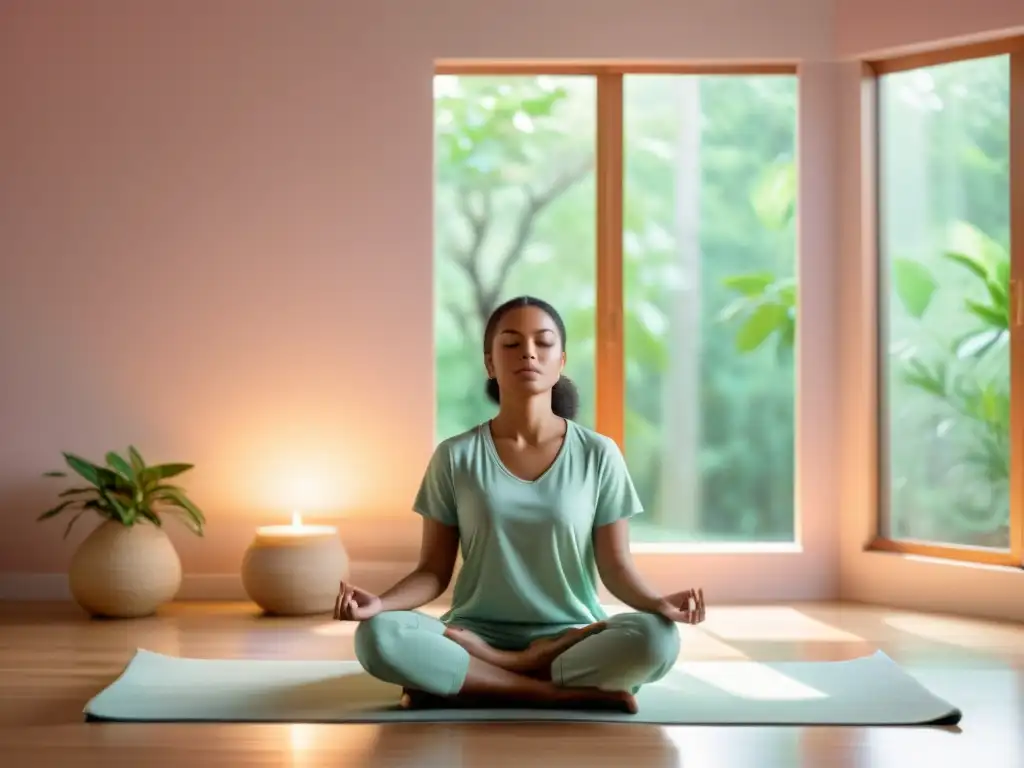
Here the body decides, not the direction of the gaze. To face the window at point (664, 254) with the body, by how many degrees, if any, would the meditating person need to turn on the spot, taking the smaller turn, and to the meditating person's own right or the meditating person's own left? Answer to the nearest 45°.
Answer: approximately 180°

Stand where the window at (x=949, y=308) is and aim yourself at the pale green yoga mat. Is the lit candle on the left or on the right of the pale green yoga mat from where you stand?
right

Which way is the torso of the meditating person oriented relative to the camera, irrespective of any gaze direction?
toward the camera

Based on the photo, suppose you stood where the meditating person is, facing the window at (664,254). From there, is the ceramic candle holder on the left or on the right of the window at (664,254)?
left

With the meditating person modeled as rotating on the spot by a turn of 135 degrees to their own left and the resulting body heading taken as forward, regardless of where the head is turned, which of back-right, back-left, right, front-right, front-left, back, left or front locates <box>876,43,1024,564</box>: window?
front

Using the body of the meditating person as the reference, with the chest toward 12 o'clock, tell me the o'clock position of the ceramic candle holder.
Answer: The ceramic candle holder is roughly at 5 o'clock from the meditating person.

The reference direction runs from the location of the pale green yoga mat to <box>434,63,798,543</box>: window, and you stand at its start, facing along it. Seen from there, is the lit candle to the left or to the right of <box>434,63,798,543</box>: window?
left
